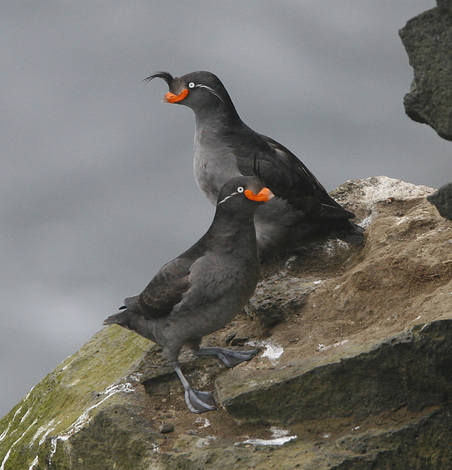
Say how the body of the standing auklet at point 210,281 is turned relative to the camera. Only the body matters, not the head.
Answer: to the viewer's right

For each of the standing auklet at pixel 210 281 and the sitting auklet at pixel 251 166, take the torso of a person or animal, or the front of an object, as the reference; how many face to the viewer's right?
1

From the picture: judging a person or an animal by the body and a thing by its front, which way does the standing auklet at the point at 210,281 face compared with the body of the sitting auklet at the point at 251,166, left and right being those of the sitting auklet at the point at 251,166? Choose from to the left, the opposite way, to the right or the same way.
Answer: the opposite way

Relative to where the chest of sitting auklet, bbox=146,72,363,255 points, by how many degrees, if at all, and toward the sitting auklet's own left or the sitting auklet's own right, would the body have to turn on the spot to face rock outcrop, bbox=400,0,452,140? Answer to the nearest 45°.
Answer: approximately 135° to the sitting auklet's own left

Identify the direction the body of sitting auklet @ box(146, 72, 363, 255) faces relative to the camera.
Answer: to the viewer's left

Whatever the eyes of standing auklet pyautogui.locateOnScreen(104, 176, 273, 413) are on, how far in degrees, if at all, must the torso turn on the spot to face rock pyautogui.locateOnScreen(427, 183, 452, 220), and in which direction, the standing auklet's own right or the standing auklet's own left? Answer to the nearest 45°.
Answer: approximately 45° to the standing auklet's own left

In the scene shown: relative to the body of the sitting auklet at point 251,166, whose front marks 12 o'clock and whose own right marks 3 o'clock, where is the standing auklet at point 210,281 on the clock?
the standing auklet at point 210,281 is roughly at 10 o'clock from the sitting auklet at point 251,166.
